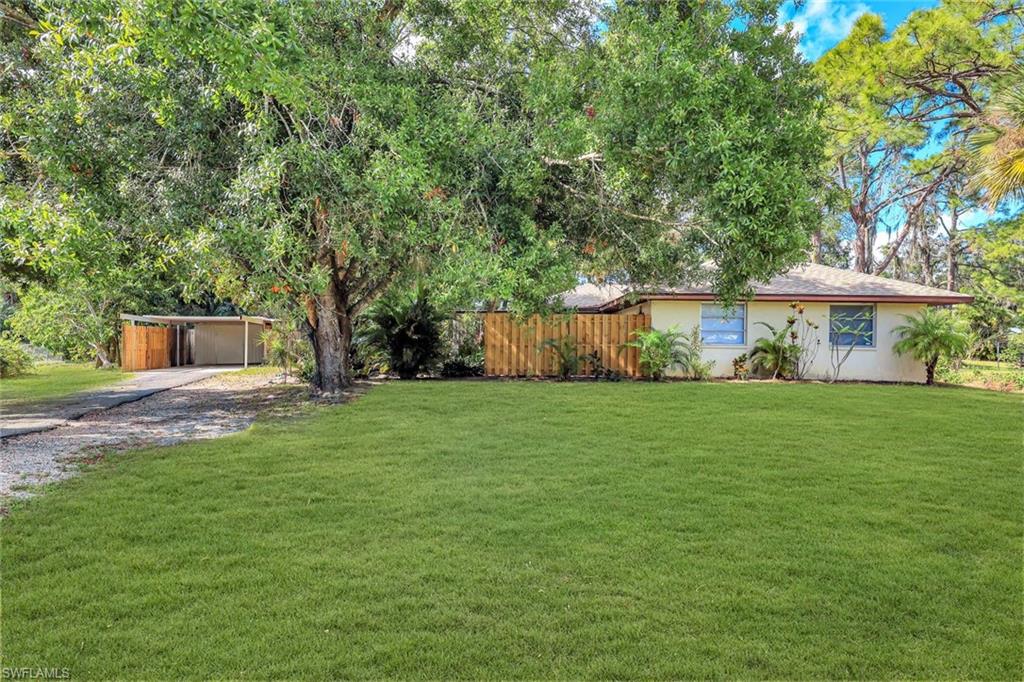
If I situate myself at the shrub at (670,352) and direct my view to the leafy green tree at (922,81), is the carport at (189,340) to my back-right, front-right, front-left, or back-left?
back-left

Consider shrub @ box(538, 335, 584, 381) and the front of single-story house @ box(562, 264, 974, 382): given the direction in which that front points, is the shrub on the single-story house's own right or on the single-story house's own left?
on the single-story house's own right

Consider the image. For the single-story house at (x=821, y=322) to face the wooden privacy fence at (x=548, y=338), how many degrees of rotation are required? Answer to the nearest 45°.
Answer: approximately 90° to its right

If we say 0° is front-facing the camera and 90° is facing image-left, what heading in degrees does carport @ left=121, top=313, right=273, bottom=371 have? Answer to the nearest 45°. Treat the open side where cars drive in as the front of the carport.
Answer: approximately 0°

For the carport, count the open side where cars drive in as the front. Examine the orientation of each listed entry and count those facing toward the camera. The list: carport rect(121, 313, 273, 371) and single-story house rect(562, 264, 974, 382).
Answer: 2
